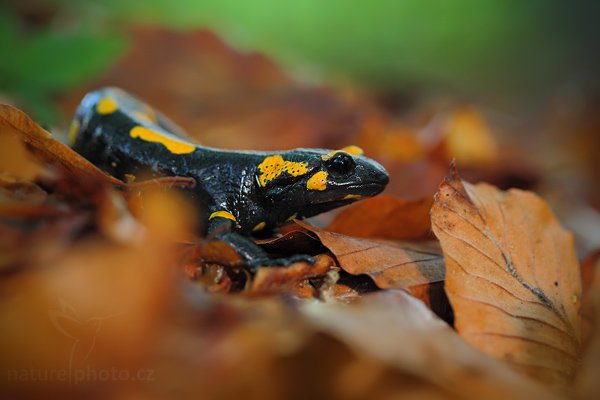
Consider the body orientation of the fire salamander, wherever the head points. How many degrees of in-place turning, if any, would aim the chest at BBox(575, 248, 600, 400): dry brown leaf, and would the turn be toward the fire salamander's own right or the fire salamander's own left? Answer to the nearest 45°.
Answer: approximately 45° to the fire salamander's own right

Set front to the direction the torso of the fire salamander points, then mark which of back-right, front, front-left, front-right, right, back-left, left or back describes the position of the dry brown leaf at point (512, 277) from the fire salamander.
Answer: front-right

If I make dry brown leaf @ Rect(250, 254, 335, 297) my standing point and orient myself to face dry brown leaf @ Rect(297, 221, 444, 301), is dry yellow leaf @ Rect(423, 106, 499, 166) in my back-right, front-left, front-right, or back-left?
front-left

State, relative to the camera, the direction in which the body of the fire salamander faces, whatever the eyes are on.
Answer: to the viewer's right

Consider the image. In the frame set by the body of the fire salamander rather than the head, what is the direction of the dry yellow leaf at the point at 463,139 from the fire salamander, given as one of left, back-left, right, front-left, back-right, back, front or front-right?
front-left

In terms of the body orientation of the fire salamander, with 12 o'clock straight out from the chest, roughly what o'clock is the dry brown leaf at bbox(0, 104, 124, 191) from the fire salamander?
The dry brown leaf is roughly at 5 o'clock from the fire salamander.

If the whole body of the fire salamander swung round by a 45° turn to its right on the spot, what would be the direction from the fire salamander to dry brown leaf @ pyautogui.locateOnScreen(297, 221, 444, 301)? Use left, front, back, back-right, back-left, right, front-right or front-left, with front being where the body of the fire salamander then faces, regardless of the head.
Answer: front

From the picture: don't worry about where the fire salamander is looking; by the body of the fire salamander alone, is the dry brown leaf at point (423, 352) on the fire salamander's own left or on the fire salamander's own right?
on the fire salamander's own right
